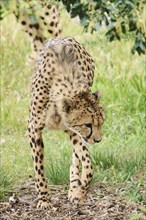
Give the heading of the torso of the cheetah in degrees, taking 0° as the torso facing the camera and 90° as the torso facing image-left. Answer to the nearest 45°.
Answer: approximately 0°
